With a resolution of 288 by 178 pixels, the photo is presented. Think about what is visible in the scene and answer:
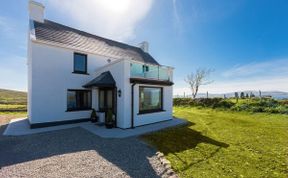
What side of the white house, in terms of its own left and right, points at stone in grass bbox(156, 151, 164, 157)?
front

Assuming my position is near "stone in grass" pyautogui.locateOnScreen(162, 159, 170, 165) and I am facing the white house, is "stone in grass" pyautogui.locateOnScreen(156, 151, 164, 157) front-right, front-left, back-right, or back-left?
front-right

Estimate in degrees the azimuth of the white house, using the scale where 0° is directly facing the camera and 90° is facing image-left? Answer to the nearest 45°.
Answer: approximately 315°

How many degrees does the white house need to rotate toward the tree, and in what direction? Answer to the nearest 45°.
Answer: approximately 90° to its left

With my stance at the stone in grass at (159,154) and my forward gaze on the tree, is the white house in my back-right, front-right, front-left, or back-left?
front-left

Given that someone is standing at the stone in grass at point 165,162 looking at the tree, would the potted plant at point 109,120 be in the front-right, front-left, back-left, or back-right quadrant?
front-left

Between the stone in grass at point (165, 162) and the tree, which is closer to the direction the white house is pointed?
the stone in grass

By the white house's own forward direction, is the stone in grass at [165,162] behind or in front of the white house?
in front

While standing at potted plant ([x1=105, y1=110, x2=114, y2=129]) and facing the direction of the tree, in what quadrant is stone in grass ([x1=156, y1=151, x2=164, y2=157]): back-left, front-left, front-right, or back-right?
back-right

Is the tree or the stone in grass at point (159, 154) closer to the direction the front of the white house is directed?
the stone in grass

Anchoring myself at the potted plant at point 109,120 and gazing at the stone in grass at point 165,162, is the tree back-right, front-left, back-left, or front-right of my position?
back-left
